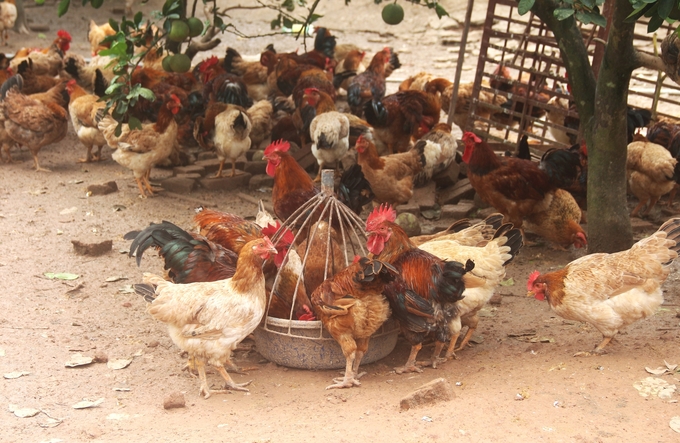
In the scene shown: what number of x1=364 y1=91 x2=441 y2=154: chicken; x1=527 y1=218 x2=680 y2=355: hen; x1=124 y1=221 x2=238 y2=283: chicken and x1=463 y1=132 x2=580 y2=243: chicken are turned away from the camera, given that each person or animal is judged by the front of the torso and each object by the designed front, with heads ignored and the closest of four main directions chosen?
0

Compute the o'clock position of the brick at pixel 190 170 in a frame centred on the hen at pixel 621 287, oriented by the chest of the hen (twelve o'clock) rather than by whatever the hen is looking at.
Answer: The brick is roughly at 1 o'clock from the hen.

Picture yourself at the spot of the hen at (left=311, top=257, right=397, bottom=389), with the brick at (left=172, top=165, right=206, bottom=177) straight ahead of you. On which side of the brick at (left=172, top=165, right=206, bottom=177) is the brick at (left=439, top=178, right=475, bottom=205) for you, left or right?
right

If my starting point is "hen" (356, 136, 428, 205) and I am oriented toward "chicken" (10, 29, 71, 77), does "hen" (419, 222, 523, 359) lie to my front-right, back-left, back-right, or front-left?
back-left

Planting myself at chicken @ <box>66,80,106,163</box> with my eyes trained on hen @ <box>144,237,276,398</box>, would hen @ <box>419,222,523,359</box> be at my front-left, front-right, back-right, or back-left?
front-left

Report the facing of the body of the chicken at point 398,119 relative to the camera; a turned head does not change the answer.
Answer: to the viewer's right

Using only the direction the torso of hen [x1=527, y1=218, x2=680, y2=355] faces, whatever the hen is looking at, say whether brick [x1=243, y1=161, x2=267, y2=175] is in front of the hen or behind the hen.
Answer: in front

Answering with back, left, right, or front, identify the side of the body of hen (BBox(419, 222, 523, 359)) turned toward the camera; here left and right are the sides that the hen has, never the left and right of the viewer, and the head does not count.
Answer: left

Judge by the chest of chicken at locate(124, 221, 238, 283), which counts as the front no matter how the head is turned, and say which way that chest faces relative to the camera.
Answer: to the viewer's right

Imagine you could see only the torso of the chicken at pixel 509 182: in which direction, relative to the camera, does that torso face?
to the viewer's left

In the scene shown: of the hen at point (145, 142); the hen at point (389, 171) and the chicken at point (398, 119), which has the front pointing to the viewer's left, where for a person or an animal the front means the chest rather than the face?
the hen at point (389, 171)

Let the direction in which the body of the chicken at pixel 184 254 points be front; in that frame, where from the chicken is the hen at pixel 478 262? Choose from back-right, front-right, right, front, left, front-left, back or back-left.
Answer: front

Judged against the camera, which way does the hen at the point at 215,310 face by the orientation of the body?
to the viewer's right

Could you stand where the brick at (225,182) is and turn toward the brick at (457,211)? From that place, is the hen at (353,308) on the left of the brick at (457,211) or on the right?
right

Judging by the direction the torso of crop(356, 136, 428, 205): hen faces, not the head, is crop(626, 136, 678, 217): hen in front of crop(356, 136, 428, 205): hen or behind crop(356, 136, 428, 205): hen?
behind

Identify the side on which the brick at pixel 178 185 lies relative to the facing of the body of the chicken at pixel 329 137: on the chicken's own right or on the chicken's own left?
on the chicken's own left
